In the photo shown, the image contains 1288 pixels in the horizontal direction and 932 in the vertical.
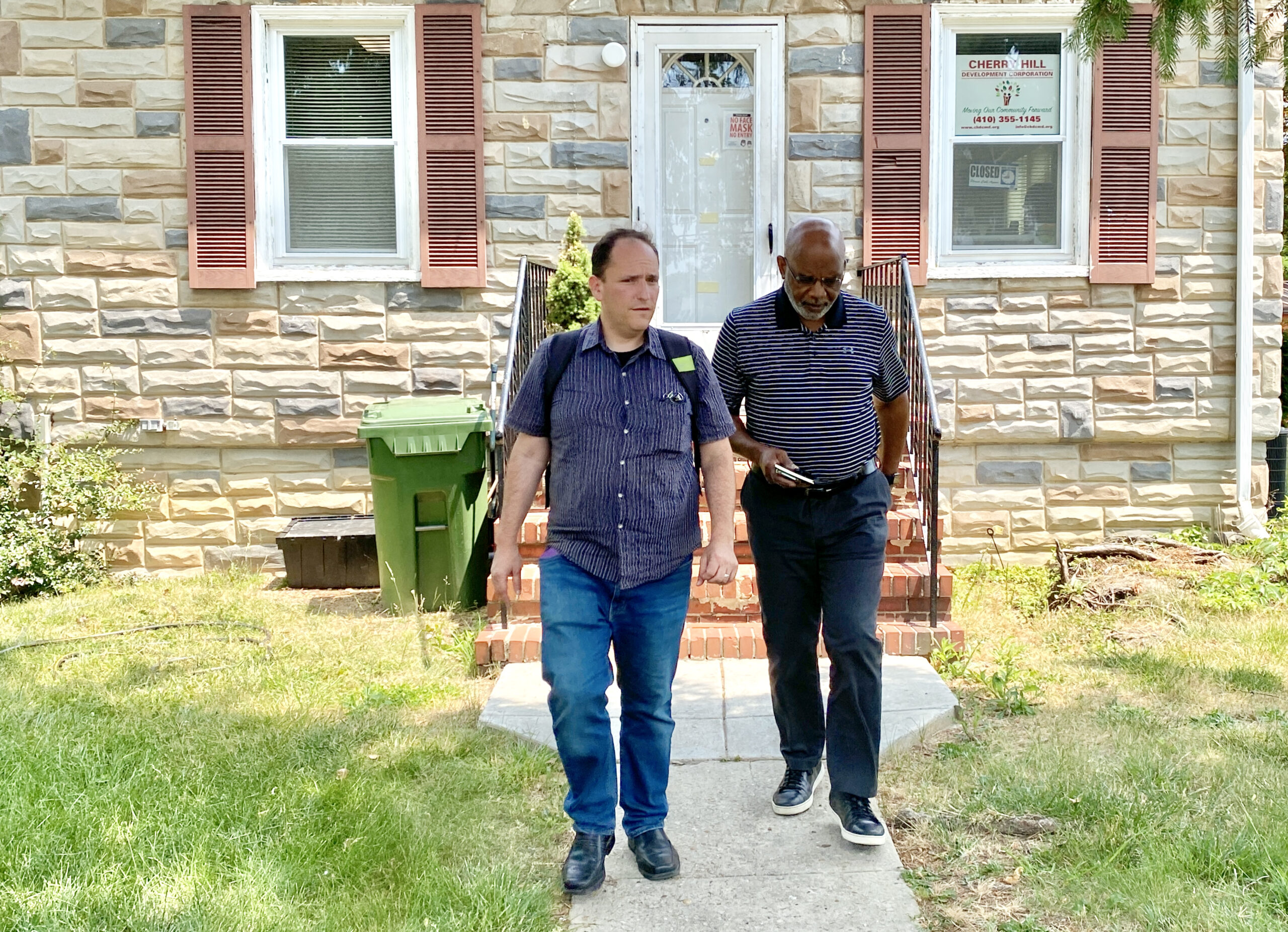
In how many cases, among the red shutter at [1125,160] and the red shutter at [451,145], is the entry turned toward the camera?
2

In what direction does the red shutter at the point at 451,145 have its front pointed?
toward the camera

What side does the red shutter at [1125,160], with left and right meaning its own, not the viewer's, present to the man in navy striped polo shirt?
front

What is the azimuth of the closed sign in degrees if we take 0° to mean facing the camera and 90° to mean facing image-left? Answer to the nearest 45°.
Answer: approximately 0°

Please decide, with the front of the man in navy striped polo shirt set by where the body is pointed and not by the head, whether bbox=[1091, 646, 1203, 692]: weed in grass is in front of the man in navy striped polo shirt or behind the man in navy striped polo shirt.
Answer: behind

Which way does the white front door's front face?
toward the camera

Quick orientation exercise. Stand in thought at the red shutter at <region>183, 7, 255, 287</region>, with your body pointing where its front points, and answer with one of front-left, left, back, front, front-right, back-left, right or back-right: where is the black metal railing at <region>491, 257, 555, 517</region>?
front-left

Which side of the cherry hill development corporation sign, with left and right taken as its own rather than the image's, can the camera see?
front

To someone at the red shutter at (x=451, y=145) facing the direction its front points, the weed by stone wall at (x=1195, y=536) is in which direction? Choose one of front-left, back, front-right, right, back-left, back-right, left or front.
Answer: left

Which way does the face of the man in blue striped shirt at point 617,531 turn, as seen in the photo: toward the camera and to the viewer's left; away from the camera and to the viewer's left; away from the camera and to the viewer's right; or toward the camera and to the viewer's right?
toward the camera and to the viewer's right

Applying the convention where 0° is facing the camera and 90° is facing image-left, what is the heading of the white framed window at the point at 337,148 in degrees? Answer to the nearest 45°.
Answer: approximately 0°
